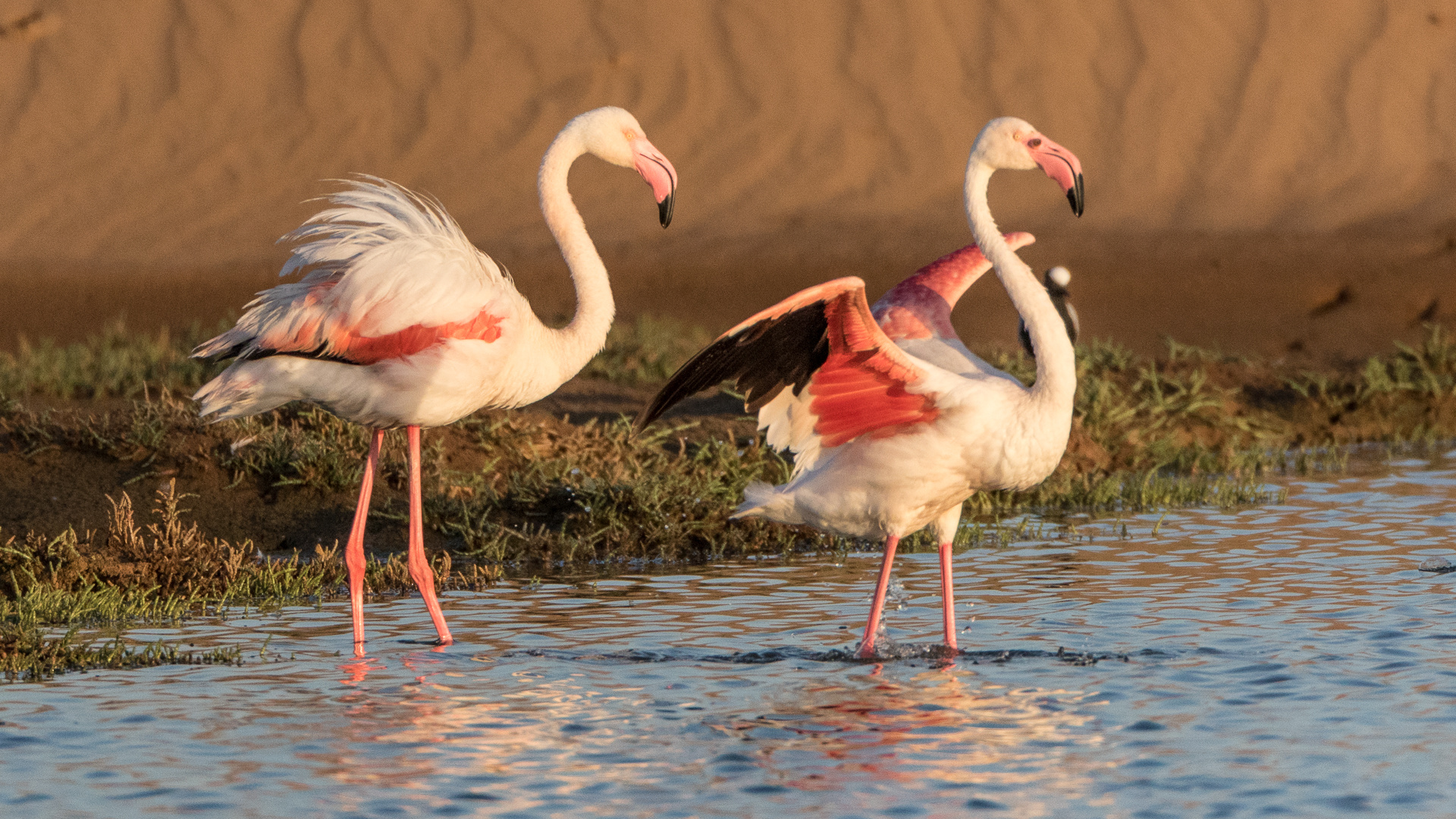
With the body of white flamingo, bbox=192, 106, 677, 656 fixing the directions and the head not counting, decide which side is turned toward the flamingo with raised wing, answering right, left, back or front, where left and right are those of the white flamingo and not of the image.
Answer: front

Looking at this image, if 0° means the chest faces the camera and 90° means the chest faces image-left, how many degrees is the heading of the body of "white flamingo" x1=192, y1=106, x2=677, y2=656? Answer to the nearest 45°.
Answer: approximately 270°
